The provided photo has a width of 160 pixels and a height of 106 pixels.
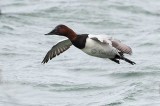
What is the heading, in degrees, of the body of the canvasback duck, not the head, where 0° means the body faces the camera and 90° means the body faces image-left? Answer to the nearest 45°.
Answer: approximately 90°
